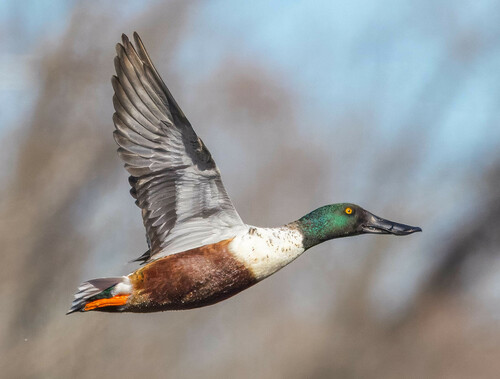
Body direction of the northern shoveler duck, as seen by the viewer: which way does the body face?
to the viewer's right
